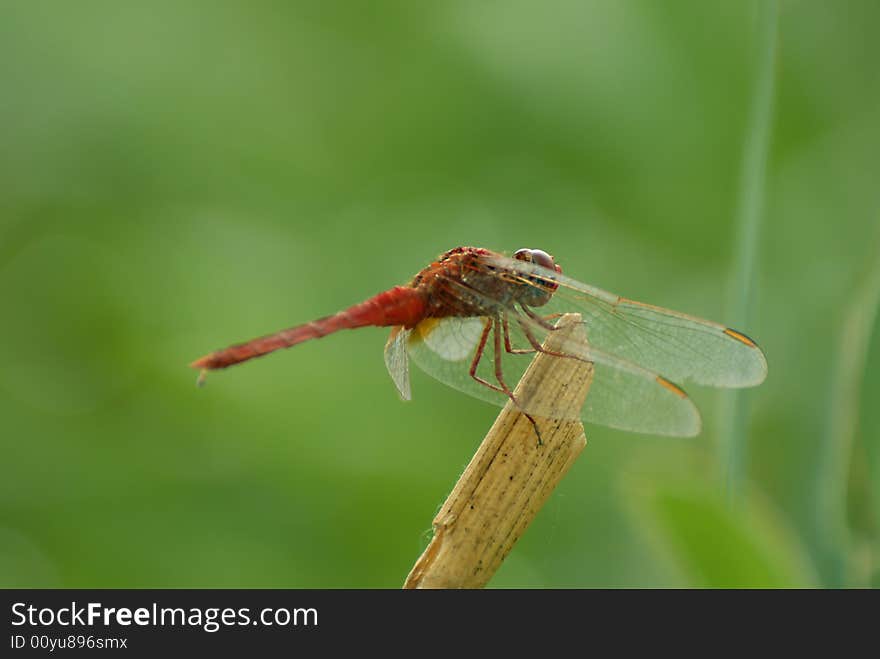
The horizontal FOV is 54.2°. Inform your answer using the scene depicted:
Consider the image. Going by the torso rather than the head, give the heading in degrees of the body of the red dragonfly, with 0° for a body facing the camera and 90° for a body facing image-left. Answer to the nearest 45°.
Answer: approximately 270°

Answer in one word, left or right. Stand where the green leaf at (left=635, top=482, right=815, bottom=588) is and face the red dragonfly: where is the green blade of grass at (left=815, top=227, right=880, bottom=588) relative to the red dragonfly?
right
